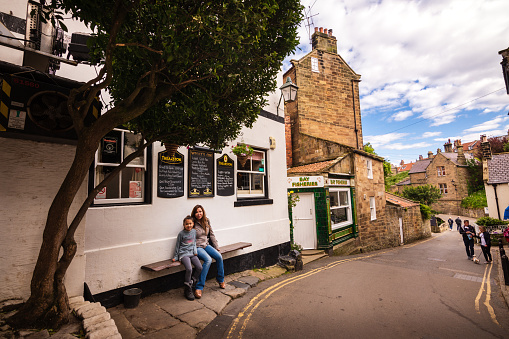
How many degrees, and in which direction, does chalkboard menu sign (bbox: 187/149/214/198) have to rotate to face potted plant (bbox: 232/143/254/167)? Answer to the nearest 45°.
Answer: approximately 90° to its left

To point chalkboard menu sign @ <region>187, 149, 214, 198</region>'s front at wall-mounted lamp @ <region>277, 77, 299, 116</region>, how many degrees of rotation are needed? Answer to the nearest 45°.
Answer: approximately 90° to its left

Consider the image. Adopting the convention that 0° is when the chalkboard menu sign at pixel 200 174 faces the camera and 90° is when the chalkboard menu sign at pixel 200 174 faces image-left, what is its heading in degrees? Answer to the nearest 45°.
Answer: approximately 315°

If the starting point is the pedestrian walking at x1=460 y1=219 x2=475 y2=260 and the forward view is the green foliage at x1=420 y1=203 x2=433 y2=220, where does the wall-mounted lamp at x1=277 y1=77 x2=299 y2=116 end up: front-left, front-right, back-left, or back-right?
back-left
